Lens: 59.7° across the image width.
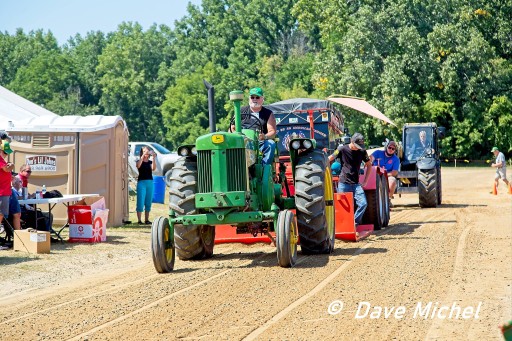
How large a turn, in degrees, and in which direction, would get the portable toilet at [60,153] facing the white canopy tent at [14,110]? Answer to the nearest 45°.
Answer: approximately 135° to its right

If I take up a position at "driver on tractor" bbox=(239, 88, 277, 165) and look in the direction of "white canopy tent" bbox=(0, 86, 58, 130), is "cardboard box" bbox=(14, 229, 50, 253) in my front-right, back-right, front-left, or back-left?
front-left

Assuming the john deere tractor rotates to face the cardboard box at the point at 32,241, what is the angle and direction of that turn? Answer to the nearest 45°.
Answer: approximately 135° to its right

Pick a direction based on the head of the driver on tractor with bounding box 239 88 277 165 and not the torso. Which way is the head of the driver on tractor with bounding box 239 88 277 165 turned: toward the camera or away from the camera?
toward the camera

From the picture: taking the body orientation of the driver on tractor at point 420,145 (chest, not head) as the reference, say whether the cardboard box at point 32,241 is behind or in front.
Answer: in front

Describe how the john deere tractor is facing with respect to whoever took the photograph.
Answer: facing the viewer

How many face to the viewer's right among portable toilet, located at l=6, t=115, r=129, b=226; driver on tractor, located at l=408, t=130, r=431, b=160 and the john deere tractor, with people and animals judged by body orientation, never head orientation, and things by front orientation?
0

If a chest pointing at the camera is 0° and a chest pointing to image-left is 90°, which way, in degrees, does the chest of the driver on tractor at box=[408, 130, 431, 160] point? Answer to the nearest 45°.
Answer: approximately 45°

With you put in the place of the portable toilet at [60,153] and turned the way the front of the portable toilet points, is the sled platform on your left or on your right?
on your left
